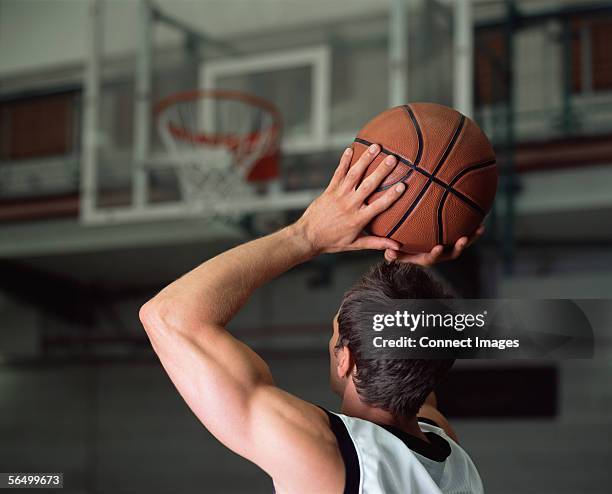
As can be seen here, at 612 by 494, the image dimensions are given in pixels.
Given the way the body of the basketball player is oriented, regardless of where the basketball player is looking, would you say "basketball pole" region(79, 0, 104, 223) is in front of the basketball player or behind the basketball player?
in front

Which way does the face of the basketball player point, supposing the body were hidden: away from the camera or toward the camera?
away from the camera

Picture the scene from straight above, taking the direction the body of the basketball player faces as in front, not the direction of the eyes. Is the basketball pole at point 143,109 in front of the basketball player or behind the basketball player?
in front

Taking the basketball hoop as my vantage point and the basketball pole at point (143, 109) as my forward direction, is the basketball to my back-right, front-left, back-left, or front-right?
back-left

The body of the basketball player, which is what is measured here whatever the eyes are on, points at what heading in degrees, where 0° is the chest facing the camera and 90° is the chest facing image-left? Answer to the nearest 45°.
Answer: approximately 135°

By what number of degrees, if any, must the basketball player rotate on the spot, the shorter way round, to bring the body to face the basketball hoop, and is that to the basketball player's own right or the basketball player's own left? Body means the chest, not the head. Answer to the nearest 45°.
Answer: approximately 45° to the basketball player's own right
